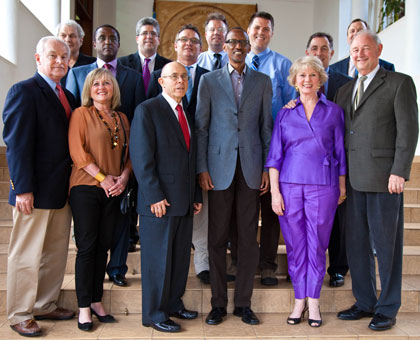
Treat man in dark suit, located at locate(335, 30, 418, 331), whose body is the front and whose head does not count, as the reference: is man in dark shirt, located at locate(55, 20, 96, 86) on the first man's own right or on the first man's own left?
on the first man's own right

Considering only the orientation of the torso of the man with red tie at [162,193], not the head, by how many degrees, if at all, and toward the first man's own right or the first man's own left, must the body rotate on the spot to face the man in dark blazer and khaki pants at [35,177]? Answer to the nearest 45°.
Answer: approximately 135° to the first man's own right

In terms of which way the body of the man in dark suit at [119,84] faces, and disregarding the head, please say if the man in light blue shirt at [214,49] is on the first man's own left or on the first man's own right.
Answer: on the first man's own left

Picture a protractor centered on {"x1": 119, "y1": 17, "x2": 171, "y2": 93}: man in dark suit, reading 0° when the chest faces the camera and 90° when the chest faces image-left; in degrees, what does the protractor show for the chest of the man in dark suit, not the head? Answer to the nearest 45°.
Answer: approximately 0°
